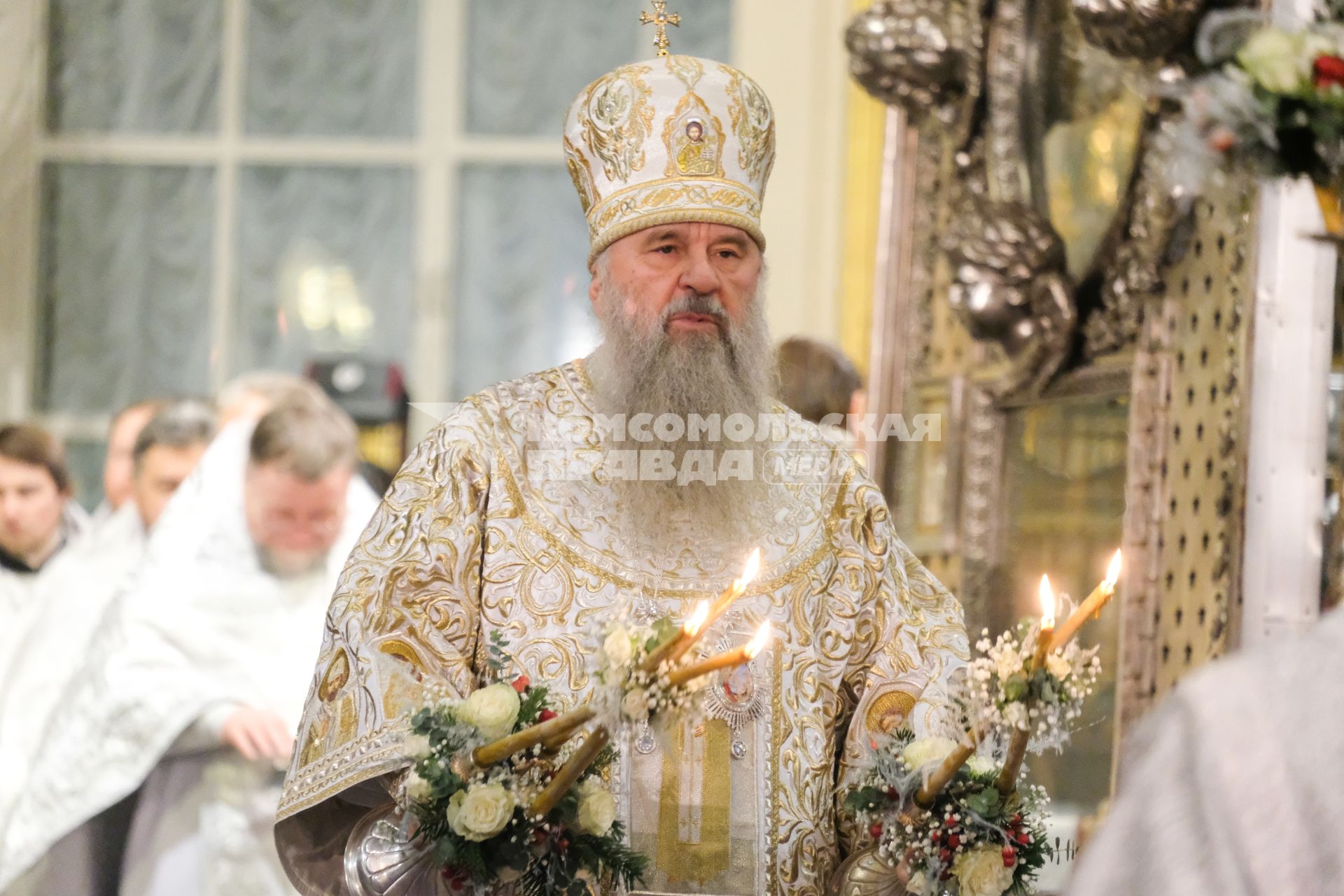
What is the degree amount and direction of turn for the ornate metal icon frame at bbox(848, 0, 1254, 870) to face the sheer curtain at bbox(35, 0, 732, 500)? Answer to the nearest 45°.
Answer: approximately 90° to its right

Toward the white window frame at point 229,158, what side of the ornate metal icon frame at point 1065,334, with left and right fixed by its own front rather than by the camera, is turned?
right

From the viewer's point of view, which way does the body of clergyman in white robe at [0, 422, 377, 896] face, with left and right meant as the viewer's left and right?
facing the viewer and to the right of the viewer

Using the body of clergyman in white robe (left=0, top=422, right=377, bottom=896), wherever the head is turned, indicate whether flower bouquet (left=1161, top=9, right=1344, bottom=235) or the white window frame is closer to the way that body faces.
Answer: the flower bouquet

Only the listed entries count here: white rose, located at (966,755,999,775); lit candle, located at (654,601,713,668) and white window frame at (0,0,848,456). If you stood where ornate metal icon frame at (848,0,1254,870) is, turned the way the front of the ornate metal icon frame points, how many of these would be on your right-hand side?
1

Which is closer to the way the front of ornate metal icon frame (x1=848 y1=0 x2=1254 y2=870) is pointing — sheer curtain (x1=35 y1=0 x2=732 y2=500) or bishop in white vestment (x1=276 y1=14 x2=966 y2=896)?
the bishop in white vestment

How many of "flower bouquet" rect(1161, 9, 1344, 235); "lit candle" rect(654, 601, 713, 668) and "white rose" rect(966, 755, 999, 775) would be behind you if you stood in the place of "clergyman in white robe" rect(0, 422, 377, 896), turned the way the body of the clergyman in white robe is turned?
0

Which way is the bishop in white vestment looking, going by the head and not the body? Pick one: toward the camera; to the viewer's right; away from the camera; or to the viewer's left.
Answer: toward the camera

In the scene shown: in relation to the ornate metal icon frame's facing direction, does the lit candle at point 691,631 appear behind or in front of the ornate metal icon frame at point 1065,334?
in front

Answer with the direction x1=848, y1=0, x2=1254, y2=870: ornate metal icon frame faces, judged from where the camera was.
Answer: facing the viewer and to the left of the viewer

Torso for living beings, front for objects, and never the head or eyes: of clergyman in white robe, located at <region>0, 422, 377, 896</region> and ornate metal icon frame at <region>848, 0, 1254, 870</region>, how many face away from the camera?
0

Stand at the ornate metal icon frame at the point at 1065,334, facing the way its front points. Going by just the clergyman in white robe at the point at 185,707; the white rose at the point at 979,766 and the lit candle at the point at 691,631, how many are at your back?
0

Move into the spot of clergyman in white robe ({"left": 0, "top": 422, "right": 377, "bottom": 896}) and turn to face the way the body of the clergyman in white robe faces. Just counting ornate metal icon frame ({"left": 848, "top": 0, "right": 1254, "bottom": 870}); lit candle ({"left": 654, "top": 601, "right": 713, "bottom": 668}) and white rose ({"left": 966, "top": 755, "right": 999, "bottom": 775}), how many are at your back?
0

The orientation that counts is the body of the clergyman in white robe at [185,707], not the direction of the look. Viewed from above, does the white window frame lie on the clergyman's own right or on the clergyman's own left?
on the clergyman's own left

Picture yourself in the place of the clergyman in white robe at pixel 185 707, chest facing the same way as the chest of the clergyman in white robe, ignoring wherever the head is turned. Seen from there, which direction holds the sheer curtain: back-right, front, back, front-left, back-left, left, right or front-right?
back-left
